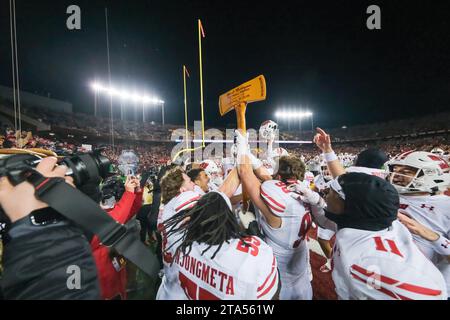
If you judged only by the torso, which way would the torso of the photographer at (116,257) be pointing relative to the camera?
to the viewer's right
